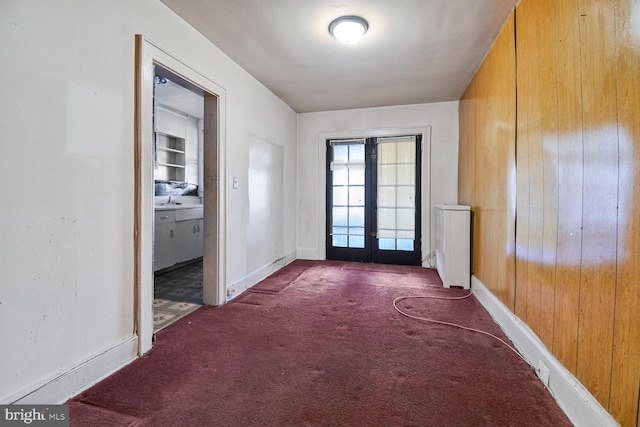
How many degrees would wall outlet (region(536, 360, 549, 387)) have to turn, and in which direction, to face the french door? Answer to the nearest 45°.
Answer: approximately 90° to its right

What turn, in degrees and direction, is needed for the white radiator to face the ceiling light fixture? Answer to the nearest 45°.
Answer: approximately 45° to its left

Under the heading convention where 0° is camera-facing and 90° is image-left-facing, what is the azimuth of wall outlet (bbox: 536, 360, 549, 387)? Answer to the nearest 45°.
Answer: approximately 45°

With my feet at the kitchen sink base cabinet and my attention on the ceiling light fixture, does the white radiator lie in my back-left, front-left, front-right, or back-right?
front-left

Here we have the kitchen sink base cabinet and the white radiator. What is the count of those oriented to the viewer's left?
1

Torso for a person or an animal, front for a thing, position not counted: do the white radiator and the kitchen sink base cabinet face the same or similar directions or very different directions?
very different directions

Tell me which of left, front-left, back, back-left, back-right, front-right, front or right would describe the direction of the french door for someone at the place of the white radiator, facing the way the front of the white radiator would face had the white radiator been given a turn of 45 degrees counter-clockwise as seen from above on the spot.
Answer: right

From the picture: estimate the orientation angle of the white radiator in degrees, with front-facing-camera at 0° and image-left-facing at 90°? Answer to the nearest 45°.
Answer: approximately 90°

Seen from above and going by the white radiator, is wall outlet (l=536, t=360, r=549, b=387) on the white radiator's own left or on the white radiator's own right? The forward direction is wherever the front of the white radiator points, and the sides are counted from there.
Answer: on the white radiator's own left

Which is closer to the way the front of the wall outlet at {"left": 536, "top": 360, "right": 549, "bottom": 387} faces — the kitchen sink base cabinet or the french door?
the kitchen sink base cabinet

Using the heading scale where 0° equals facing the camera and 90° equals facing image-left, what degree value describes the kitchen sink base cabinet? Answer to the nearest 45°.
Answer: approximately 315°
